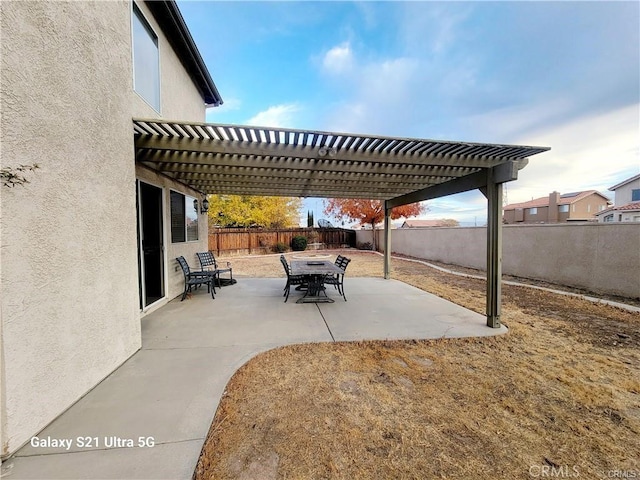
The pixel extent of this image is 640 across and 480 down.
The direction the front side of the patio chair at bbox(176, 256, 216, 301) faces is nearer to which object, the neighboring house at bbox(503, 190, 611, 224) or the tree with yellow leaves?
the neighboring house

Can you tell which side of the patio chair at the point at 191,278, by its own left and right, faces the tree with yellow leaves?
left

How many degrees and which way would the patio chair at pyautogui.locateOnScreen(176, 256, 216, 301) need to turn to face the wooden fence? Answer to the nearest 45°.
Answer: approximately 90° to its left

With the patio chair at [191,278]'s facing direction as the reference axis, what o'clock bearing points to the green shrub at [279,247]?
The green shrub is roughly at 10 o'clock from the patio chair.

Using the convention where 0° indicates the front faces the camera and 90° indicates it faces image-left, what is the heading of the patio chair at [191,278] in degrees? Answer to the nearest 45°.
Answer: approximately 270°

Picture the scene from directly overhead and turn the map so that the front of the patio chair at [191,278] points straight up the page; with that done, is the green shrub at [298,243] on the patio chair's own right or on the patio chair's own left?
on the patio chair's own left

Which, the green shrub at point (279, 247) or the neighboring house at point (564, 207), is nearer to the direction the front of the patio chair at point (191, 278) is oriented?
the neighboring house
